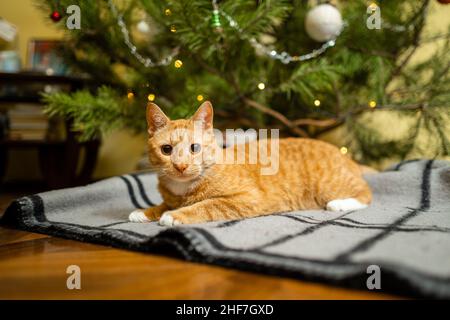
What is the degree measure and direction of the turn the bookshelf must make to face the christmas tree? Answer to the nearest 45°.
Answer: approximately 45° to its left

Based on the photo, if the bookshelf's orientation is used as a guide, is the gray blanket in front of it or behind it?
in front

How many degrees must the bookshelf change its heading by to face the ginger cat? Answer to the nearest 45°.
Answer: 0° — it already faces it

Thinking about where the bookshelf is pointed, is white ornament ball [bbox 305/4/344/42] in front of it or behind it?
in front
